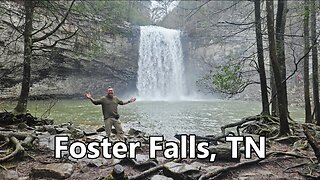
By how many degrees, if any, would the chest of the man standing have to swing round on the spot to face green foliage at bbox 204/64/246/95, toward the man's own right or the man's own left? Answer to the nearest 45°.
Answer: approximately 90° to the man's own left

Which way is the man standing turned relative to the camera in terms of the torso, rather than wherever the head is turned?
toward the camera

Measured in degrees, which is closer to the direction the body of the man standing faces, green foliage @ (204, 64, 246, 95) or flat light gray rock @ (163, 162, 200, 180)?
the flat light gray rock

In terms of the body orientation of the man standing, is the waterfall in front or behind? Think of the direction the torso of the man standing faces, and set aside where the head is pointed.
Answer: behind

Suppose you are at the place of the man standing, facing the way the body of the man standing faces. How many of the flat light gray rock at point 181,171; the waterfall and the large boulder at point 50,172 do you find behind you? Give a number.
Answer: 1

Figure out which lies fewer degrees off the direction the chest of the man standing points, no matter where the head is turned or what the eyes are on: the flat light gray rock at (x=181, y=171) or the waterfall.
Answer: the flat light gray rock

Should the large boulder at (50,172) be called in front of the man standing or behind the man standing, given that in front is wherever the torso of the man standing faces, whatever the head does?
in front

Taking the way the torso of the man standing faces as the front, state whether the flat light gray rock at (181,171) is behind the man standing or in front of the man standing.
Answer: in front

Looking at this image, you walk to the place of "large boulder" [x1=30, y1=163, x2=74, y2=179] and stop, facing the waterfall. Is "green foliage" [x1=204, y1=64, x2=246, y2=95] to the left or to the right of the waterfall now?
right

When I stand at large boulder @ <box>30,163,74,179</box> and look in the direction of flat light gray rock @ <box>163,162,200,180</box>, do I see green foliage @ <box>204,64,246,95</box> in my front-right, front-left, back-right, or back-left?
front-left
